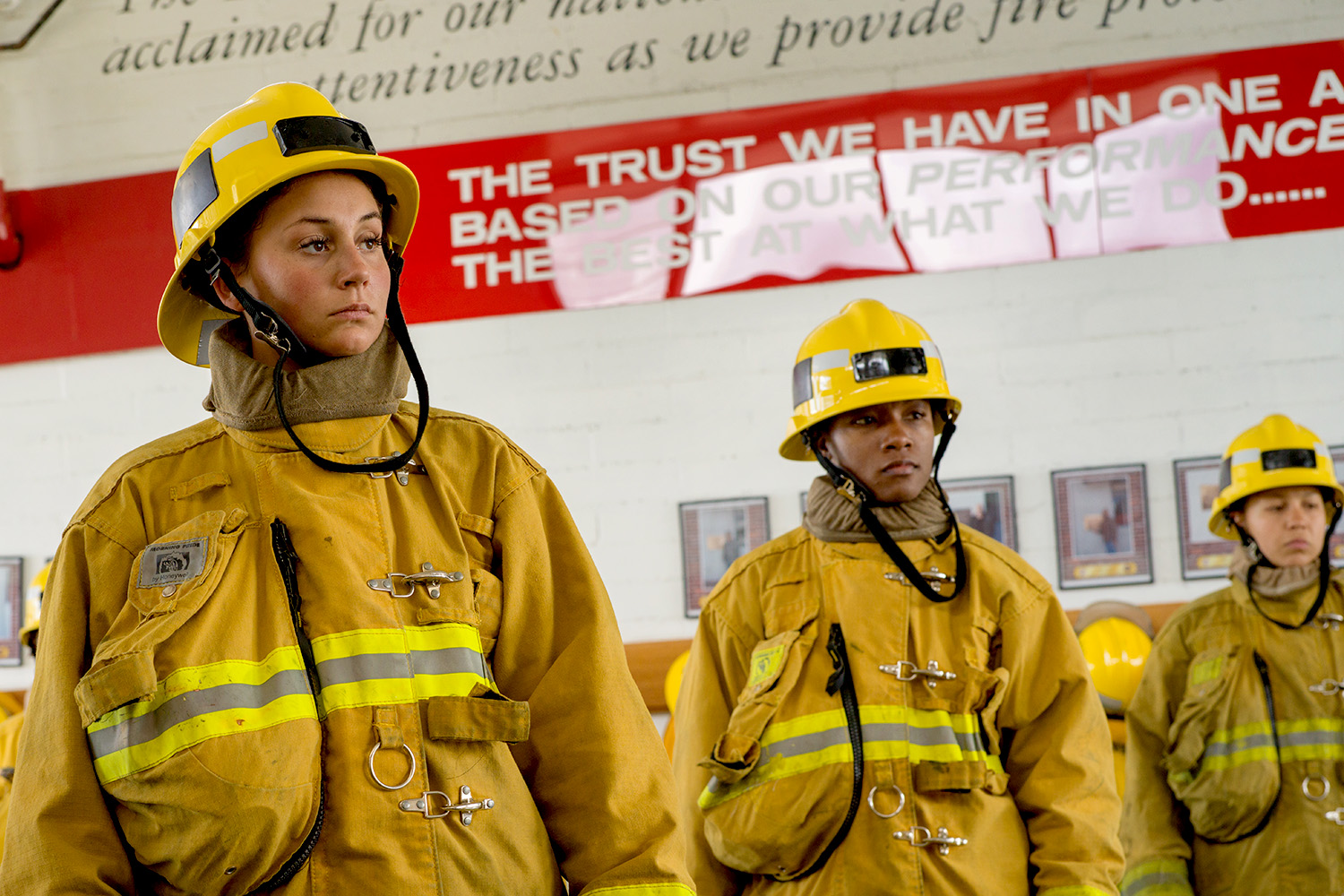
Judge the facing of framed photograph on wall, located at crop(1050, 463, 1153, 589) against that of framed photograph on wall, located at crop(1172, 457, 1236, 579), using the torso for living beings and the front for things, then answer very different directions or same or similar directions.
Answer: same or similar directions

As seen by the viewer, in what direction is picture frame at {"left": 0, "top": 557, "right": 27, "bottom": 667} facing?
toward the camera

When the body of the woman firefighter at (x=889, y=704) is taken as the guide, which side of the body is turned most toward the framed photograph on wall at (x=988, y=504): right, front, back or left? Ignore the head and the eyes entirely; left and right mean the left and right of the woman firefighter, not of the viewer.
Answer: back

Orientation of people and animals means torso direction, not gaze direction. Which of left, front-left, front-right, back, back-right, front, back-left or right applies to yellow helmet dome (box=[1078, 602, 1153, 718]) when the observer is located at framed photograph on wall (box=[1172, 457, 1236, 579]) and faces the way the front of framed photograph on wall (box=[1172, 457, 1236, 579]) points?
front-right

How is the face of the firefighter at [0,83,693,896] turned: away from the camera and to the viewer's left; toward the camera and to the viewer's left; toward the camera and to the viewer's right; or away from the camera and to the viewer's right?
toward the camera and to the viewer's right

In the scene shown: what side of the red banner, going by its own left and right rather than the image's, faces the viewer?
front

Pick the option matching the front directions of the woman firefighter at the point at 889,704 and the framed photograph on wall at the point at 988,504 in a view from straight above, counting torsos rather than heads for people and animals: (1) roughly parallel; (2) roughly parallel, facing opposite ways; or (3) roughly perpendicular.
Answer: roughly parallel

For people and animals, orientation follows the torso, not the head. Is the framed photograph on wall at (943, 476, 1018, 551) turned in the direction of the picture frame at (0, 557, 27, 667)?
no

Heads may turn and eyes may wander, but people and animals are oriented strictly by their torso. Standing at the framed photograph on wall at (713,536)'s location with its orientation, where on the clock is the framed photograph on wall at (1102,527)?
the framed photograph on wall at (1102,527) is roughly at 9 o'clock from the framed photograph on wall at (713,536).

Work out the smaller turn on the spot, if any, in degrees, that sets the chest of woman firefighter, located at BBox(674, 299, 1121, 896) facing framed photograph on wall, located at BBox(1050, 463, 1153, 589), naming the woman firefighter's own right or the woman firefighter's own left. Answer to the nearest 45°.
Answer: approximately 180°

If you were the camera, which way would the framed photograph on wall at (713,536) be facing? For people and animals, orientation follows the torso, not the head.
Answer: facing the viewer

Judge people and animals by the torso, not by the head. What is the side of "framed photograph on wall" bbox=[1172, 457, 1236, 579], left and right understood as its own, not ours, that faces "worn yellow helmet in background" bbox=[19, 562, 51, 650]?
right

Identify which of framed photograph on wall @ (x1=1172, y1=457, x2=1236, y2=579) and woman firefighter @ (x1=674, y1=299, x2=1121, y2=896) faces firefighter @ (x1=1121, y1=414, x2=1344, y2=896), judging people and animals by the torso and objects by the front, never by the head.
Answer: the framed photograph on wall

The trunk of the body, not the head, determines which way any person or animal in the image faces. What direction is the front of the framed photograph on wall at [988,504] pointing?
toward the camera
